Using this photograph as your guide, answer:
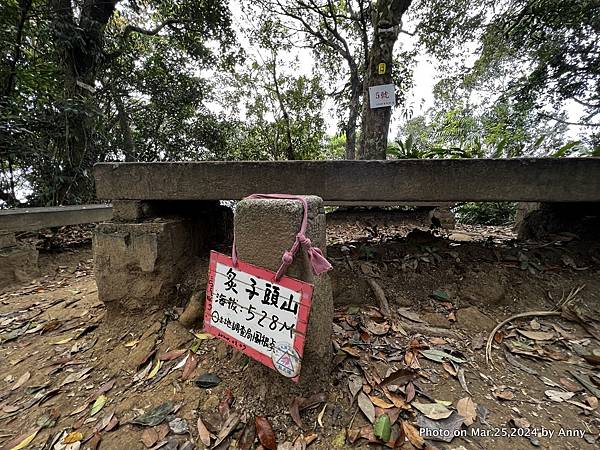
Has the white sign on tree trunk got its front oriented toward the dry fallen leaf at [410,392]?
yes

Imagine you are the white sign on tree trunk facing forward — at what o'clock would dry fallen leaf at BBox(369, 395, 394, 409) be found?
The dry fallen leaf is roughly at 12 o'clock from the white sign on tree trunk.

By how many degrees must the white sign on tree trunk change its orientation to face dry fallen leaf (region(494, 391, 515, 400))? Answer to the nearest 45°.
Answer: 0° — it already faces it

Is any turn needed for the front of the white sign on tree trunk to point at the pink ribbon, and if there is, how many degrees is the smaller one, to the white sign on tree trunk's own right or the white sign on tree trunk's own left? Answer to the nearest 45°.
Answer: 0° — it already faces it

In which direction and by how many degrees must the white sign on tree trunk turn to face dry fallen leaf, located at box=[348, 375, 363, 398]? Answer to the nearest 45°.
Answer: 0° — it already faces it

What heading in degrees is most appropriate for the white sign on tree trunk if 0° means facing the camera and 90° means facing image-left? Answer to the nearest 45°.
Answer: approximately 0°

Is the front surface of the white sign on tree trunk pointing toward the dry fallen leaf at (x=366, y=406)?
yes

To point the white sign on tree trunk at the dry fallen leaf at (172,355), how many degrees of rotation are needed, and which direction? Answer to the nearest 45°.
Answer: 0° — it already faces it

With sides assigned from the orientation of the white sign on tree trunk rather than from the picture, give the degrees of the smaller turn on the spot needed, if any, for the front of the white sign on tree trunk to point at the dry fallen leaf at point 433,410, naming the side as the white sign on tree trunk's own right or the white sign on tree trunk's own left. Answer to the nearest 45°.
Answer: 0° — it already faces it
